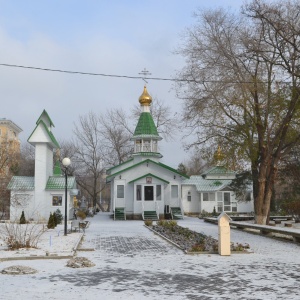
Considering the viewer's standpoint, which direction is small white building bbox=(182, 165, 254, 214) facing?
facing the viewer

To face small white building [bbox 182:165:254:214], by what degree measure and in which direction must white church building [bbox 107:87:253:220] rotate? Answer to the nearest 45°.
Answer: approximately 135° to its left

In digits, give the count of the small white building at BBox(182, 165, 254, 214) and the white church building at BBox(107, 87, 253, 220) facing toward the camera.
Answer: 2

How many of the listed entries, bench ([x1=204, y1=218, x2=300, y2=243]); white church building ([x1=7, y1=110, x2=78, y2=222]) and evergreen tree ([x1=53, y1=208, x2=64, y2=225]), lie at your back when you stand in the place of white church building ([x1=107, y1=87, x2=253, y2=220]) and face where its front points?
0

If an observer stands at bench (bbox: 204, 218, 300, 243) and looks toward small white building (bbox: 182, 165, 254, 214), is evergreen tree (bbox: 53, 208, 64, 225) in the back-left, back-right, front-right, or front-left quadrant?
front-left

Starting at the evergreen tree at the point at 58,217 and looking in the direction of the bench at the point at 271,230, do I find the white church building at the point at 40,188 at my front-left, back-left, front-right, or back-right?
back-left

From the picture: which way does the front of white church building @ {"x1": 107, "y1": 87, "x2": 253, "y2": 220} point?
toward the camera

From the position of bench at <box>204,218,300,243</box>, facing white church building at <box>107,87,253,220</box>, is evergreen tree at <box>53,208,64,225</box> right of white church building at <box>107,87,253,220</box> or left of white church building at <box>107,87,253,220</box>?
left

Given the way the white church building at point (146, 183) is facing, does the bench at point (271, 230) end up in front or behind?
in front

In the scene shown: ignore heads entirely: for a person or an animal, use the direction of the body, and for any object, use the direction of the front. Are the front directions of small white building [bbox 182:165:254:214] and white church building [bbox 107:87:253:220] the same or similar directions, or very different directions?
same or similar directions

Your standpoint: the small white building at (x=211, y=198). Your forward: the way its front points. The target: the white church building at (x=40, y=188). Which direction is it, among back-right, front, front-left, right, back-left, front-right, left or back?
front-right

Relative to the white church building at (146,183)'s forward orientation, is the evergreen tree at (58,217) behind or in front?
in front

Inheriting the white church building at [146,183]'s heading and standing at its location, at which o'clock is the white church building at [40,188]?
the white church building at [40,188] is roughly at 2 o'clock from the white church building at [146,183].
